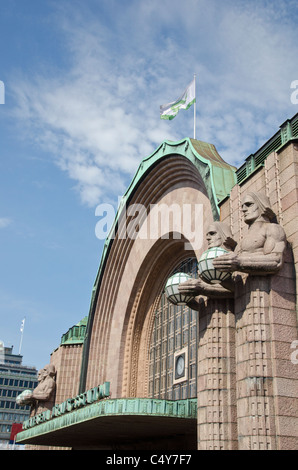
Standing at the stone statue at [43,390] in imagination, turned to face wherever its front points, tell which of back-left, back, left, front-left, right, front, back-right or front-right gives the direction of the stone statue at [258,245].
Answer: left

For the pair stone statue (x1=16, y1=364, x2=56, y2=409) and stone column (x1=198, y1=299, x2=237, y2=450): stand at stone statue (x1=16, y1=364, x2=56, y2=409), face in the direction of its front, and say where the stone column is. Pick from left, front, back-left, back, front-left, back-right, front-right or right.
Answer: left

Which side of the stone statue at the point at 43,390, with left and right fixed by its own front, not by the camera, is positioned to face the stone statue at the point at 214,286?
left

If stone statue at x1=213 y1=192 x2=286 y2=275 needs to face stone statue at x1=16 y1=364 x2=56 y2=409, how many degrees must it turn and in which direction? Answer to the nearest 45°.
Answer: approximately 90° to its right

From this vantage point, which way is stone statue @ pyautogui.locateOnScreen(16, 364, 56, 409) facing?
to the viewer's left

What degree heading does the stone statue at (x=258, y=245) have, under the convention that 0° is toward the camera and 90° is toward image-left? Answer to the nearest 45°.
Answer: approximately 45°

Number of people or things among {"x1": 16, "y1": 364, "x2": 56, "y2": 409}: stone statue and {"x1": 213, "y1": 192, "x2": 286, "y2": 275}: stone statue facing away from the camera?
0

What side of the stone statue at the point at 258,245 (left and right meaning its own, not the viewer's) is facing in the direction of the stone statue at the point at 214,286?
right

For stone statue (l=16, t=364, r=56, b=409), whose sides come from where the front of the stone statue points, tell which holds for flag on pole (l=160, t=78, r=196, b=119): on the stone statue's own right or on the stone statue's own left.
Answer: on the stone statue's own left
